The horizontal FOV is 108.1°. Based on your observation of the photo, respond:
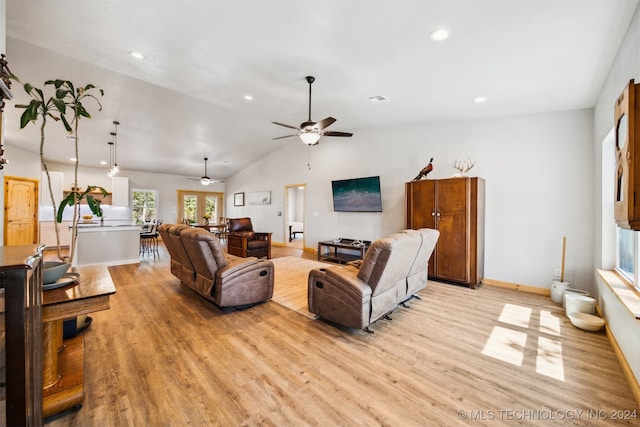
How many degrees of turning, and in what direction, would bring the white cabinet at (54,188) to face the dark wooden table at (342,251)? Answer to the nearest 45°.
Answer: approximately 45° to its left

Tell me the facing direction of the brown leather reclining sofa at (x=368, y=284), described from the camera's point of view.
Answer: facing away from the viewer and to the left of the viewer

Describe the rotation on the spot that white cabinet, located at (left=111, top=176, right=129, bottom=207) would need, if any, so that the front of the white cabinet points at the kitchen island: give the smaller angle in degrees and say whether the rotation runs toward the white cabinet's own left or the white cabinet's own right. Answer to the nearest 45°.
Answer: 0° — it already faces it

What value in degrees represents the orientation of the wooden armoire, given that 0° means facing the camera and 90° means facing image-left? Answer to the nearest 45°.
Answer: approximately 45°

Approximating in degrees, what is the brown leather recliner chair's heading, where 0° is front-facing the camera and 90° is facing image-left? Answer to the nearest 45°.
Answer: approximately 315°

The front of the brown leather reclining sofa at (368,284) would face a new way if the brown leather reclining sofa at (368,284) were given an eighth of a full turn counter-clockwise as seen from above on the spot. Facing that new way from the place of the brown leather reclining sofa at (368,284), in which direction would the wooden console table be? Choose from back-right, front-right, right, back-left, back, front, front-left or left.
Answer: front-left

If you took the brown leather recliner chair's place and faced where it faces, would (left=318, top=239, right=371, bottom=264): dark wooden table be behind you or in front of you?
in front

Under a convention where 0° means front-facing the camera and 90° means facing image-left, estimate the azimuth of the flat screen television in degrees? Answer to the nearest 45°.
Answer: approximately 45°

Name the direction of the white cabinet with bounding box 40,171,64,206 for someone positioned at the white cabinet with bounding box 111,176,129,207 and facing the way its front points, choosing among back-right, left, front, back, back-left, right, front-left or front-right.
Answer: right
